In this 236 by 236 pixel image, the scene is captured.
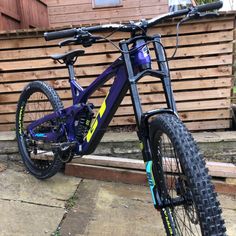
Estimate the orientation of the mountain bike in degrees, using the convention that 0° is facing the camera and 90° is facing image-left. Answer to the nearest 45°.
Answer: approximately 315°

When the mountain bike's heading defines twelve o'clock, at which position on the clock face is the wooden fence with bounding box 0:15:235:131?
The wooden fence is roughly at 8 o'clock from the mountain bike.

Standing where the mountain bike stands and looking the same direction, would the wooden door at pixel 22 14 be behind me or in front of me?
behind

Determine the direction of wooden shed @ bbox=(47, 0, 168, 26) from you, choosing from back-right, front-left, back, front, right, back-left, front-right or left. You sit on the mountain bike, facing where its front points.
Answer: back-left
